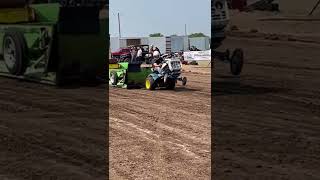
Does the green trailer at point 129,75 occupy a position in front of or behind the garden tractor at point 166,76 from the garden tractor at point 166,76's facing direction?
behind

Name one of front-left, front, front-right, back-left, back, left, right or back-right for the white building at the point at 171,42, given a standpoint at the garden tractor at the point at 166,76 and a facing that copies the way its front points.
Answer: back-left

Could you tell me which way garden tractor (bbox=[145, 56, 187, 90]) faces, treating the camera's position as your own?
facing the viewer and to the right of the viewer
